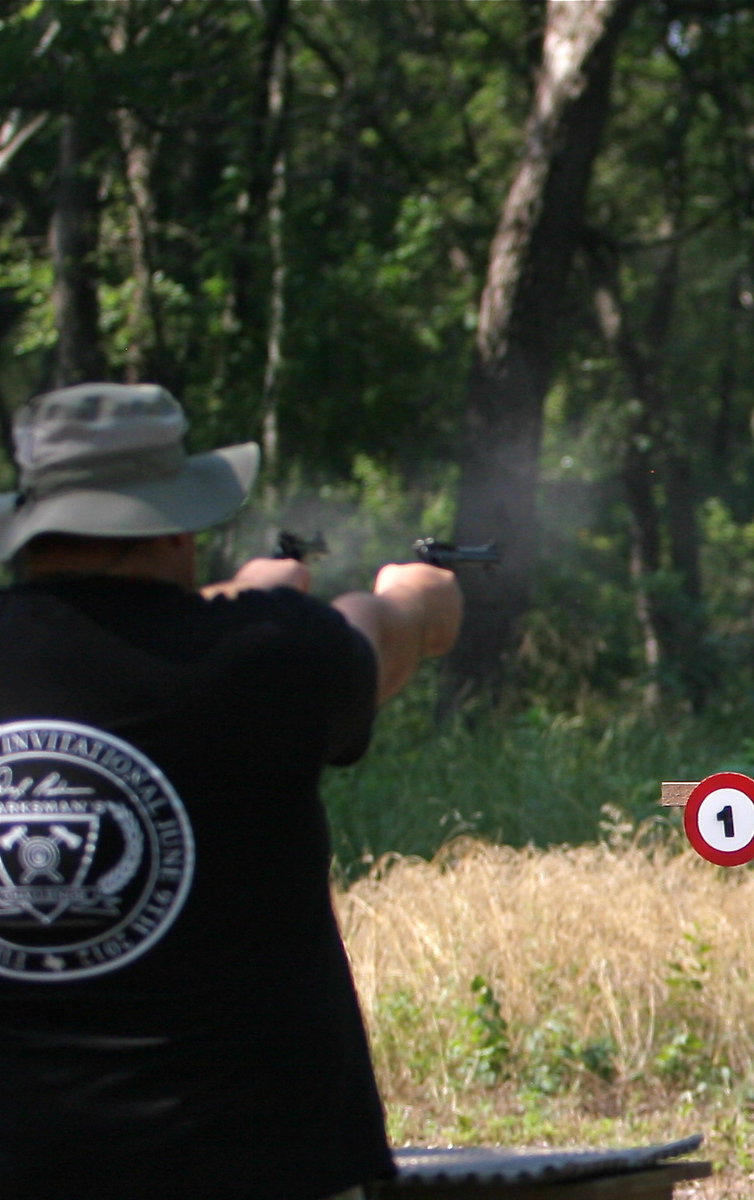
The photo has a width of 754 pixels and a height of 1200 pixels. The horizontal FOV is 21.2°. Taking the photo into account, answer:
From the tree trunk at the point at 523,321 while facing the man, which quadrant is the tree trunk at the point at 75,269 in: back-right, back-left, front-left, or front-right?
back-right

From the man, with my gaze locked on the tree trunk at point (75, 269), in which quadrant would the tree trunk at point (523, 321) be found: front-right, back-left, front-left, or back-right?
front-right

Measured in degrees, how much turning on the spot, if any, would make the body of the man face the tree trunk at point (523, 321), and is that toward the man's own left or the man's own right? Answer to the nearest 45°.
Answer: approximately 45° to the man's own left

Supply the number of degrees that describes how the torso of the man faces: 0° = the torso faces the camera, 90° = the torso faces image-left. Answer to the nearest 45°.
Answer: approximately 225°

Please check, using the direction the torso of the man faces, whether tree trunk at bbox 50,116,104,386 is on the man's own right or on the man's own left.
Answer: on the man's own left

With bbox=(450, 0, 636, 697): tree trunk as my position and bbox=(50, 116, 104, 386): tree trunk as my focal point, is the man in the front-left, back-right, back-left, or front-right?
back-left

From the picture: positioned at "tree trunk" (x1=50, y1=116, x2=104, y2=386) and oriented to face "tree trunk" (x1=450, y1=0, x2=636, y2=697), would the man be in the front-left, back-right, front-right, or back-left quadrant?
front-right
